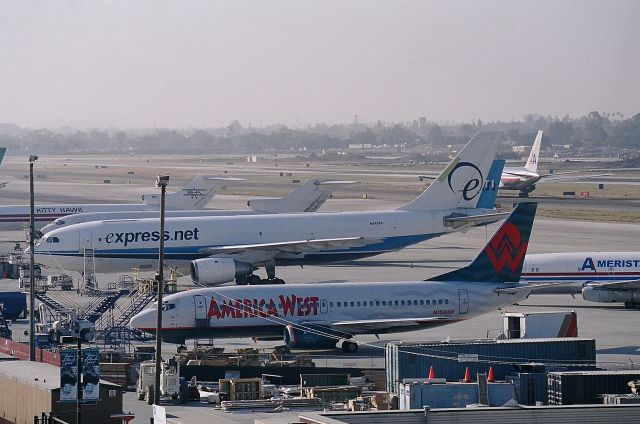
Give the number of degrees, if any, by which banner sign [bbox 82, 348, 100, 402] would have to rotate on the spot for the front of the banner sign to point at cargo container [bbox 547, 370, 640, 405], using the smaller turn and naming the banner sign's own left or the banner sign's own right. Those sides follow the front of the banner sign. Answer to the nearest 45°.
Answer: approximately 90° to the banner sign's own left

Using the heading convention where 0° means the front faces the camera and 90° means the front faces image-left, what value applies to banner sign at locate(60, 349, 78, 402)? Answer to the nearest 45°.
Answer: approximately 0°

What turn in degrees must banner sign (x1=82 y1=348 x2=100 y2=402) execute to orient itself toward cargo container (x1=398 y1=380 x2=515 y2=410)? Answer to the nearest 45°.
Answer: approximately 90° to its left

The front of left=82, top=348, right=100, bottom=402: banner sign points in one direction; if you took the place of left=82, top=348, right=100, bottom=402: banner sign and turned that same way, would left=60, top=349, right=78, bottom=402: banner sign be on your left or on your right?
on your right

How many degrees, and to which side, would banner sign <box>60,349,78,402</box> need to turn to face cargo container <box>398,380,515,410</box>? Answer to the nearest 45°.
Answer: approximately 90° to its left

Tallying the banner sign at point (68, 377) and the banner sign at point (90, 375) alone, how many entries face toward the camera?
2

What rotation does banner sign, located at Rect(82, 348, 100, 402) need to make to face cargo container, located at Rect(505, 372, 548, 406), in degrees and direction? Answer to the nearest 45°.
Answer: approximately 90° to its left

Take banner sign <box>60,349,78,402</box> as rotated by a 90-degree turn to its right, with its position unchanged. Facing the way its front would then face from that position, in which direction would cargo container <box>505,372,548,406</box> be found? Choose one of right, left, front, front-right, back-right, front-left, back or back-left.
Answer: back

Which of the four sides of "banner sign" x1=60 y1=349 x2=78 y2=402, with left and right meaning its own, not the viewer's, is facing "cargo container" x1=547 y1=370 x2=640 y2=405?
left
